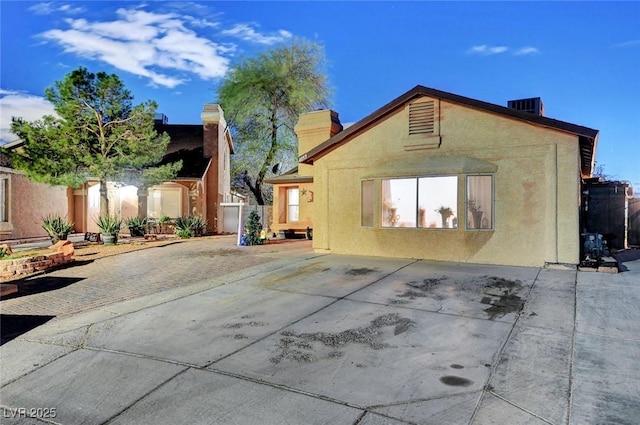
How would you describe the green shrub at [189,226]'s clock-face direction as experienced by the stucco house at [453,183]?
The green shrub is roughly at 4 o'clock from the stucco house.

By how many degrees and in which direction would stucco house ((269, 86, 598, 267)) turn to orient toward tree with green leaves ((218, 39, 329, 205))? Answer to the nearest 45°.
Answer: approximately 135° to its right

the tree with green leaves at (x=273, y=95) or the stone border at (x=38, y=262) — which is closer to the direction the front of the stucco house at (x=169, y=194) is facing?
the stone border

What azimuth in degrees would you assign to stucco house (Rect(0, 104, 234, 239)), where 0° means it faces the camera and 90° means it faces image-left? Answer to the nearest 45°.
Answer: approximately 0°

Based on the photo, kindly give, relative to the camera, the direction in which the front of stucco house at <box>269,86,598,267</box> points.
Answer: facing the viewer

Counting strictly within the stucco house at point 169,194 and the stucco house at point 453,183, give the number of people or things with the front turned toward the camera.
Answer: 2
